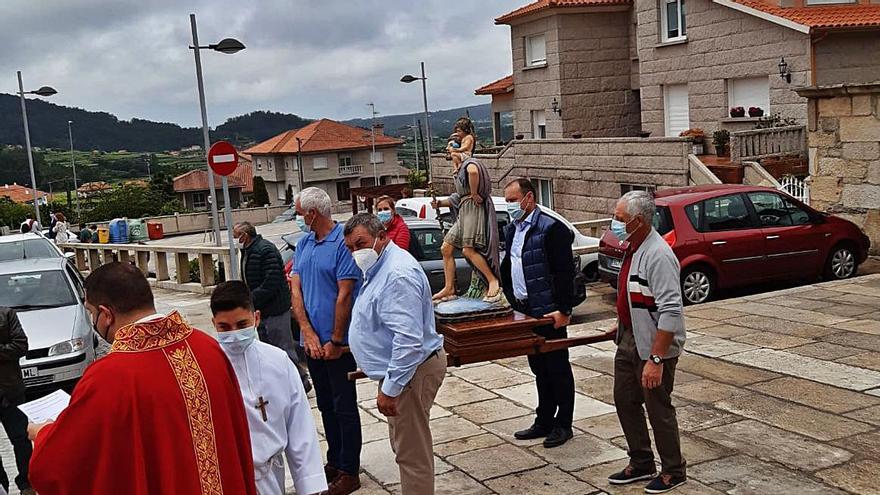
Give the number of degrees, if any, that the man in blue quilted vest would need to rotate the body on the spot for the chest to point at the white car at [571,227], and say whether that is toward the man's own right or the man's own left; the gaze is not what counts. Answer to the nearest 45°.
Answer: approximately 135° to the man's own right

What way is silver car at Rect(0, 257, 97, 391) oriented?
toward the camera

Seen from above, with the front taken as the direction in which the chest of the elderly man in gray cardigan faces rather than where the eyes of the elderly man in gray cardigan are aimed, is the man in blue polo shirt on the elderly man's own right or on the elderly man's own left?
on the elderly man's own right

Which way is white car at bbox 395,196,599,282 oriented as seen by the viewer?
to the viewer's right

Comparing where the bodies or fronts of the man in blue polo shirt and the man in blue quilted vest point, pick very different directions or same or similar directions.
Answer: same or similar directions

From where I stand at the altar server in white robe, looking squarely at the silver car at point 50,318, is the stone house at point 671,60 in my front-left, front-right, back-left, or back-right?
front-right

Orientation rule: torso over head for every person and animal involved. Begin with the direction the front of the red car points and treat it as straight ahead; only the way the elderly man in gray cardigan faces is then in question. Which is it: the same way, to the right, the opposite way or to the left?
the opposite way

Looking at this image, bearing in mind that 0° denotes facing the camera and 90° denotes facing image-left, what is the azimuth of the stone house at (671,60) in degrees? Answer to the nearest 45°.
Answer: approximately 45°

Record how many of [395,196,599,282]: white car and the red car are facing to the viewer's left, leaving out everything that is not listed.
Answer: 0

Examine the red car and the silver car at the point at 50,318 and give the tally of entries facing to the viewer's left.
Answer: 0

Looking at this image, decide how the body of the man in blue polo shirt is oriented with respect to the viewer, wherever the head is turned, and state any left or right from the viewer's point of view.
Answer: facing the viewer and to the left of the viewer

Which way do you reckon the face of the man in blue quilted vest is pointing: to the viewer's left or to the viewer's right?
to the viewer's left
